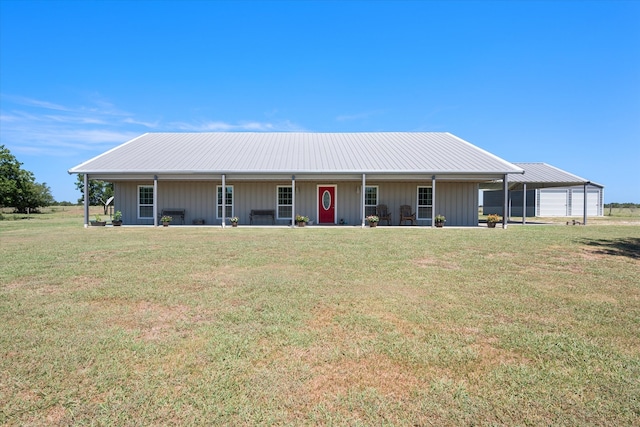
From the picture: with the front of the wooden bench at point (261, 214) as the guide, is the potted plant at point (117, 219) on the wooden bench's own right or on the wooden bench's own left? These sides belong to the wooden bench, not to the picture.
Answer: on the wooden bench's own right

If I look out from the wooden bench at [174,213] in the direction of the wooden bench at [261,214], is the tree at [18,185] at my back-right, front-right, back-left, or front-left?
back-left

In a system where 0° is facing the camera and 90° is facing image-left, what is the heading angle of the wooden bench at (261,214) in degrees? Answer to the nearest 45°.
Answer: approximately 0°

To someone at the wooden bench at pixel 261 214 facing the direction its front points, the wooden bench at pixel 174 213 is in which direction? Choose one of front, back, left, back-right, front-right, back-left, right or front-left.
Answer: right

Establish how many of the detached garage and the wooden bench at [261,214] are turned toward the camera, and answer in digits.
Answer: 2

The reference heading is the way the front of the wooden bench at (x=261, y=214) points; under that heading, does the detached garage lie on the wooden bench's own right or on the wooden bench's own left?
on the wooden bench's own left

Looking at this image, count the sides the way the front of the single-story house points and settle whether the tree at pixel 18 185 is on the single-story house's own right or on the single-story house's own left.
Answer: on the single-story house's own right

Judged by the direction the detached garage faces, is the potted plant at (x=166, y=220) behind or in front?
in front

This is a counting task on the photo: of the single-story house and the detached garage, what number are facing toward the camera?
2

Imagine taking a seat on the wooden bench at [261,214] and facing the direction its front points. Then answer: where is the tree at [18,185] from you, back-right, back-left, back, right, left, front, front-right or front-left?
back-right
